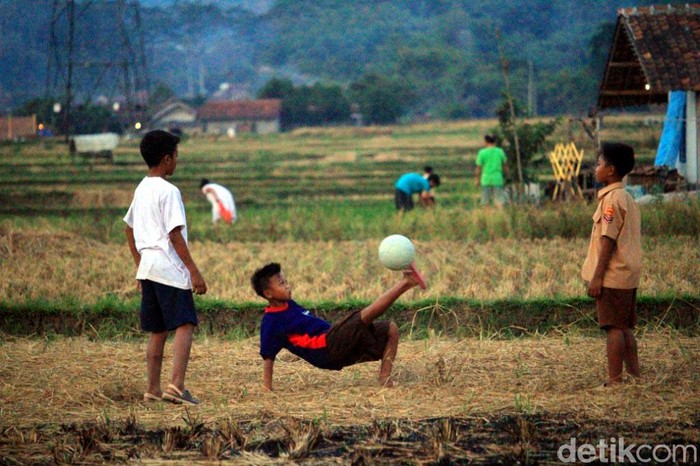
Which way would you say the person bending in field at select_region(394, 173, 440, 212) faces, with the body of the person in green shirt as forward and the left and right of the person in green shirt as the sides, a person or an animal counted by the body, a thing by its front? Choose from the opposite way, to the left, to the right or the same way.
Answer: to the right

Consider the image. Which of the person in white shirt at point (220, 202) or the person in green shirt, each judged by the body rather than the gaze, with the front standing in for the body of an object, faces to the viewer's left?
the person in white shirt

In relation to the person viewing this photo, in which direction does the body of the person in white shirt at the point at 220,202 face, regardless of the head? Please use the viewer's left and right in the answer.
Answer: facing to the left of the viewer

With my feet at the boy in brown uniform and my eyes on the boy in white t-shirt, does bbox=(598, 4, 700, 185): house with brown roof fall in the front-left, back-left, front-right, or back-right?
back-right

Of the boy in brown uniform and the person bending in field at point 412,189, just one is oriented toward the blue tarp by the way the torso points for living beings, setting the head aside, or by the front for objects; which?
the person bending in field

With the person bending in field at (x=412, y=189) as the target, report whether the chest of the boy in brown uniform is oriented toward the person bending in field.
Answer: no

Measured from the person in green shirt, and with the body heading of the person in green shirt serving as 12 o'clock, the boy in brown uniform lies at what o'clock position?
The boy in brown uniform is roughly at 6 o'clock from the person in green shirt.

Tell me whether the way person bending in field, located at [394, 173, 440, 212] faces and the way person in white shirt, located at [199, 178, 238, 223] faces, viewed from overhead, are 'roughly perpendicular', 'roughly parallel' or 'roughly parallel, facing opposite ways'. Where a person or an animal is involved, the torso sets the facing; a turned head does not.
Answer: roughly parallel, facing opposite ways

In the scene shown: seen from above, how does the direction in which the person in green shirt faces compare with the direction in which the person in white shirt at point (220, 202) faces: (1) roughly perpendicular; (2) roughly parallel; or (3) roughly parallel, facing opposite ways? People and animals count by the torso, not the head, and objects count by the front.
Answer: roughly perpendicular

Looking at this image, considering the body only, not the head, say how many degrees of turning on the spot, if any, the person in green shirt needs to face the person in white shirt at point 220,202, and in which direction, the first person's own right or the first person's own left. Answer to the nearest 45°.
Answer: approximately 90° to the first person's own left

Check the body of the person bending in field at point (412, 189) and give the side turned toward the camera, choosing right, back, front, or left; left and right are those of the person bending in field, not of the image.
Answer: right

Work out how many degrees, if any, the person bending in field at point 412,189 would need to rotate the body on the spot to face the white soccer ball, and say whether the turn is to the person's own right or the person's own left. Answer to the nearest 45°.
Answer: approximately 90° to the person's own right

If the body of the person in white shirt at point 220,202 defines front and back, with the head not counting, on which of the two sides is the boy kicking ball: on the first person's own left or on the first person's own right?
on the first person's own left

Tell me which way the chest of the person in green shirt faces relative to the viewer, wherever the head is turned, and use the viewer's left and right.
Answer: facing away from the viewer

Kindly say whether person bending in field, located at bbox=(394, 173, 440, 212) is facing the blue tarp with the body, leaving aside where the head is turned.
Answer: yes

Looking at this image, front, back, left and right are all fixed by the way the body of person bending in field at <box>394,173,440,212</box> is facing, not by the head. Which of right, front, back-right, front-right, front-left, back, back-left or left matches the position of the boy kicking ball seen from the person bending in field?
right

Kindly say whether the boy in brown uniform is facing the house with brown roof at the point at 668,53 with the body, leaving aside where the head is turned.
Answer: no

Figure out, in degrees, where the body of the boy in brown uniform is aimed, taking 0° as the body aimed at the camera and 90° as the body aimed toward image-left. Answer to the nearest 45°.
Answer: approximately 90°

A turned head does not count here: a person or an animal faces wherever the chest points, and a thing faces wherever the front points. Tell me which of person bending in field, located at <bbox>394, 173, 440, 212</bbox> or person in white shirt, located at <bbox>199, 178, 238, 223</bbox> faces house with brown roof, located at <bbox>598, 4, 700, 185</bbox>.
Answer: the person bending in field
